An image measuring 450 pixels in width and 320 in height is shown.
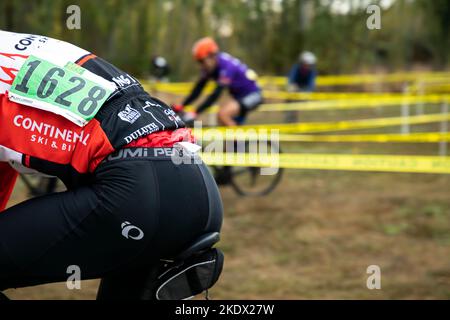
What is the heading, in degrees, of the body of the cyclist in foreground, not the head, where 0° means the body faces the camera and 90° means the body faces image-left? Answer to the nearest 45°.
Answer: approximately 90°

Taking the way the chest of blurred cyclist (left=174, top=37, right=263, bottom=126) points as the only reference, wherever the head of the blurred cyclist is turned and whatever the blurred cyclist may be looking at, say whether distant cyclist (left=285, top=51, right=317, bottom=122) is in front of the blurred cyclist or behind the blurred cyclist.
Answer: behind

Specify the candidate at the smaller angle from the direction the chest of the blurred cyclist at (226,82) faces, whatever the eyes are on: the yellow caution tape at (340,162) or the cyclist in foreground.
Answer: the cyclist in foreground

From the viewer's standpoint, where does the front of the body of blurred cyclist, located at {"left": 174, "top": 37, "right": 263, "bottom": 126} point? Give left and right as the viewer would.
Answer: facing the viewer and to the left of the viewer

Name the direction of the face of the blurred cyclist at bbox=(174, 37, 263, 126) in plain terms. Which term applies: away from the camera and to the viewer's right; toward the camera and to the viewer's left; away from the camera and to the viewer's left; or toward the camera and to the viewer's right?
toward the camera and to the viewer's left

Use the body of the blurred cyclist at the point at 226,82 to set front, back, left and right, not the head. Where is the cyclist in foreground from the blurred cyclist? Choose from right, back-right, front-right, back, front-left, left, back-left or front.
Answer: front-left

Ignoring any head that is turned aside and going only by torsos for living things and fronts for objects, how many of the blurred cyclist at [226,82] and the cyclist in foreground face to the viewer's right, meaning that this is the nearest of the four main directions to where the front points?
0

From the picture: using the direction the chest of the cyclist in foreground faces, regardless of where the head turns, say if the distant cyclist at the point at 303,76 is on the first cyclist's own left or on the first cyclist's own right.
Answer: on the first cyclist's own right

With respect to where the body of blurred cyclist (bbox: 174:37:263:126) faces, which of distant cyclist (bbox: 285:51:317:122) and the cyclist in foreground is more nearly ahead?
the cyclist in foreground
